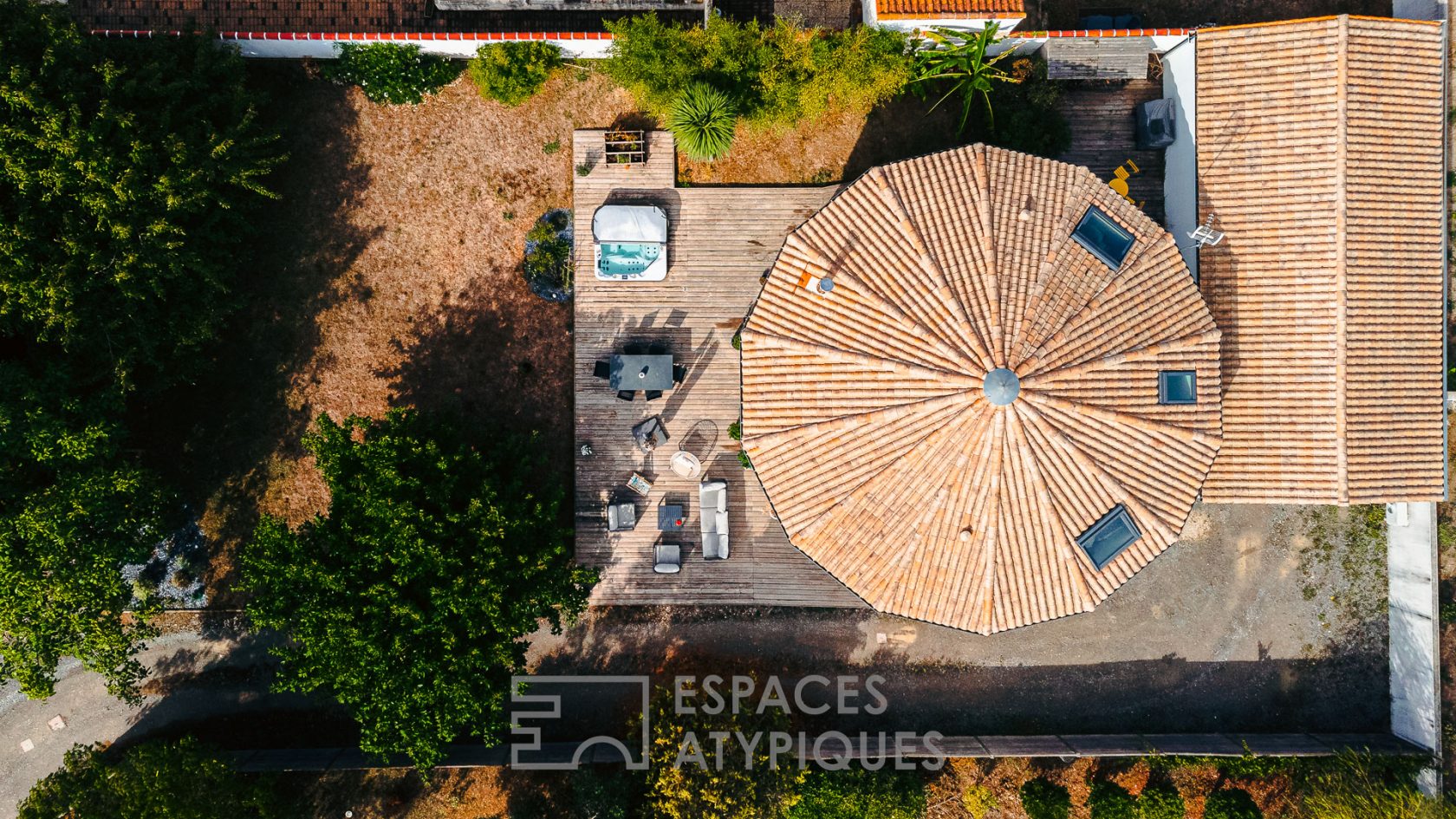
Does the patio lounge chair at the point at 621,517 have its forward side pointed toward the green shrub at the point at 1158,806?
yes

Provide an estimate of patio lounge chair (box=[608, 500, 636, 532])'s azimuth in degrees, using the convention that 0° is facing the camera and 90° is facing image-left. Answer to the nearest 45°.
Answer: approximately 270°

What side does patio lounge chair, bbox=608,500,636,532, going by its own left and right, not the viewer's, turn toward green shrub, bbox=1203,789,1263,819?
front

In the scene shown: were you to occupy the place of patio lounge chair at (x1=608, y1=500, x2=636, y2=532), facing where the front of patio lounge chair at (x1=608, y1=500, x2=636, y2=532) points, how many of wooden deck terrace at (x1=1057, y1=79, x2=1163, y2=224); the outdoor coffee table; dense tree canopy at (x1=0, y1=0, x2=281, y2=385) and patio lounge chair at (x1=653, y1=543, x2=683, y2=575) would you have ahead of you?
3

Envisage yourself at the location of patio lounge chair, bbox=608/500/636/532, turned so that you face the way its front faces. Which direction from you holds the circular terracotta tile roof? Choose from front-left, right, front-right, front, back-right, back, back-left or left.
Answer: front-right

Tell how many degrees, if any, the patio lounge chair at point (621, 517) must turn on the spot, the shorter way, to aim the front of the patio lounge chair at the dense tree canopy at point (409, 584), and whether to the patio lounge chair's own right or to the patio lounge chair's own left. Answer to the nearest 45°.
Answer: approximately 135° to the patio lounge chair's own right

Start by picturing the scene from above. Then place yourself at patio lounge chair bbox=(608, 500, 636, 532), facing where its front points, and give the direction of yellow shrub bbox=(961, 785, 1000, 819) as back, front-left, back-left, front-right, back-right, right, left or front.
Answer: front

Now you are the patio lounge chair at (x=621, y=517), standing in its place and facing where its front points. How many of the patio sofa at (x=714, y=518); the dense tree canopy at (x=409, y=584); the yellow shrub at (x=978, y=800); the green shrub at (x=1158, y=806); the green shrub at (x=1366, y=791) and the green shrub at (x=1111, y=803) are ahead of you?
5

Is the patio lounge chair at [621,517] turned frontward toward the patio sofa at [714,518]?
yes

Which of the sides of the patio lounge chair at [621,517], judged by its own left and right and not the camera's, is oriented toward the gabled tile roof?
front
